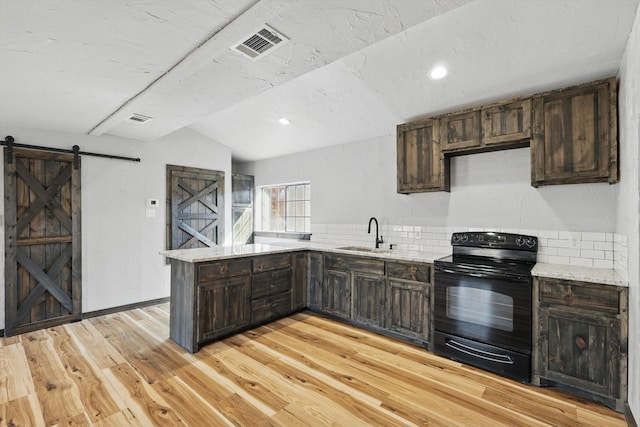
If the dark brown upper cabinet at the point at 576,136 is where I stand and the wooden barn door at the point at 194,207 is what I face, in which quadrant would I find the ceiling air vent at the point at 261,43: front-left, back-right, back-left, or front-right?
front-left

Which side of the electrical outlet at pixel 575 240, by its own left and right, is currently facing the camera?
front

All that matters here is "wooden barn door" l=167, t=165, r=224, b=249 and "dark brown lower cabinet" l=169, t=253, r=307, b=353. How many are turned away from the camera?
0

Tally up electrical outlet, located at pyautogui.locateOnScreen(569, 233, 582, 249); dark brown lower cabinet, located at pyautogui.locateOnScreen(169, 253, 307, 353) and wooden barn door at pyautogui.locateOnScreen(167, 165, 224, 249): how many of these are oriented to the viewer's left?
0

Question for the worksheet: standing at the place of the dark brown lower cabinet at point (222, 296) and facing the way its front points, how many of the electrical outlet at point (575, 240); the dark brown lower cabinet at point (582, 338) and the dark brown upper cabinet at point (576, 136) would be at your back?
0

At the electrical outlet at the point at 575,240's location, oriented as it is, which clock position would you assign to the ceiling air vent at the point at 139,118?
The ceiling air vent is roughly at 2 o'clock from the electrical outlet.

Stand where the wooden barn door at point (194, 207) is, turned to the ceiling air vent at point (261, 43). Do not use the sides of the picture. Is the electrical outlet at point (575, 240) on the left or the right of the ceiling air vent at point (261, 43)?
left

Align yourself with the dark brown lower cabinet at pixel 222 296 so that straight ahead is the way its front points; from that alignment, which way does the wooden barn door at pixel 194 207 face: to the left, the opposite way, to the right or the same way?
the same way

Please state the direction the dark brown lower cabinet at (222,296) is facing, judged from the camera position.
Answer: facing the viewer and to the right of the viewer
